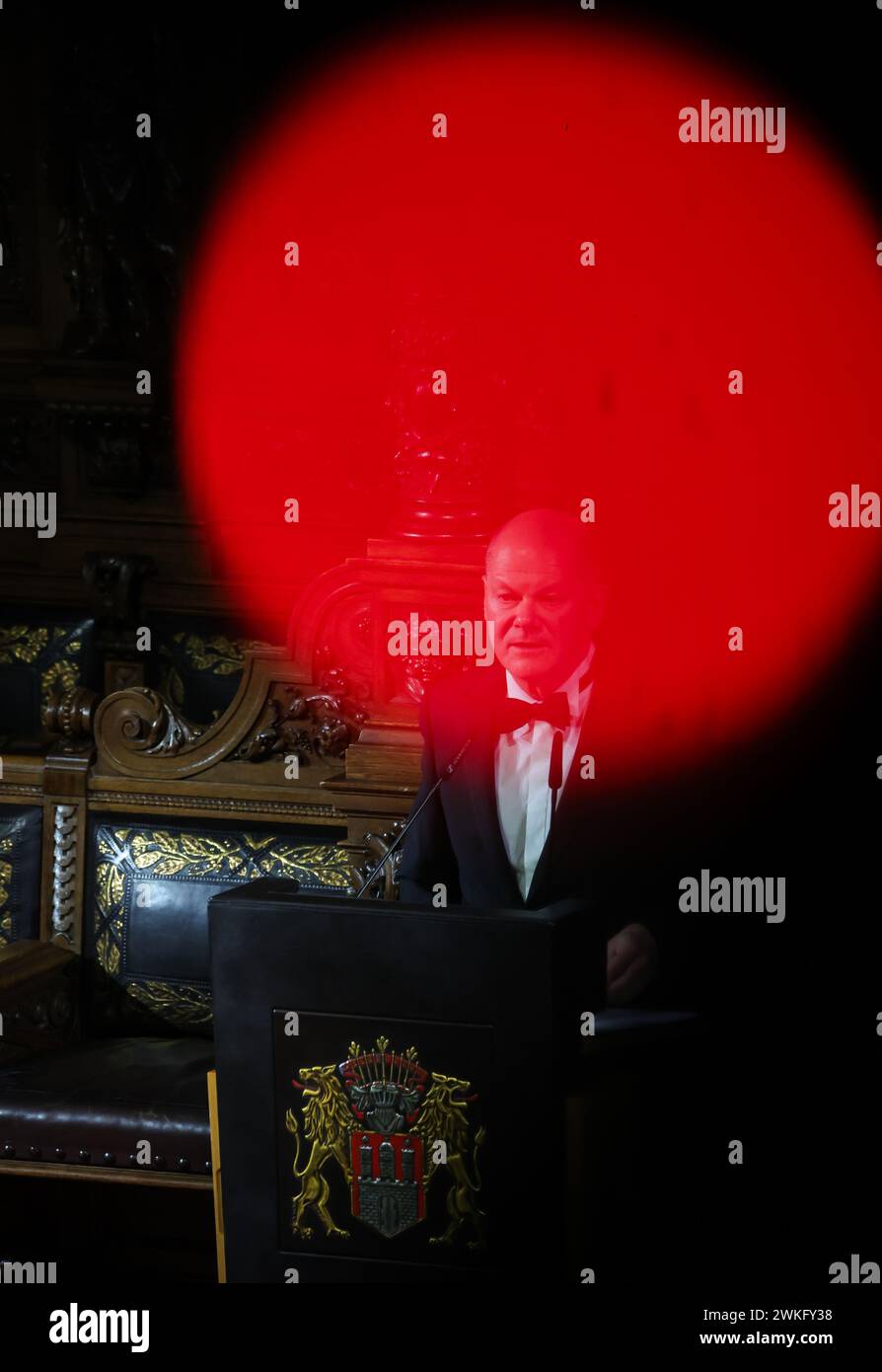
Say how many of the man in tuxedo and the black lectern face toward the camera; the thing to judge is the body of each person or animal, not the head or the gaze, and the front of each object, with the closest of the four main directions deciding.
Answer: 2

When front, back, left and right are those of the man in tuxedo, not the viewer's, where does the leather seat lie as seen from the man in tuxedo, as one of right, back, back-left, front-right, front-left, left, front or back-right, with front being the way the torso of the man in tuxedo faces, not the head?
back-right

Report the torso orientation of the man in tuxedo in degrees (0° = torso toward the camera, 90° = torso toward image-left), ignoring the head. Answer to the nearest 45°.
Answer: approximately 0°

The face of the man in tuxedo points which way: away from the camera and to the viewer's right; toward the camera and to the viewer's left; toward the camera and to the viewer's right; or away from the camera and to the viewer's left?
toward the camera and to the viewer's left
